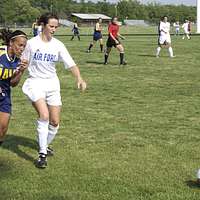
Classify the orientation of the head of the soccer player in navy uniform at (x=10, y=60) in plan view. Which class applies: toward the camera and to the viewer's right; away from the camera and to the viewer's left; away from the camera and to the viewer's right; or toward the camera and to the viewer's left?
toward the camera and to the viewer's right

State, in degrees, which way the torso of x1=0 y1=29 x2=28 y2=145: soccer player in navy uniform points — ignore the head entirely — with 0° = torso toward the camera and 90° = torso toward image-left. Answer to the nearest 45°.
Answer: approximately 315°
